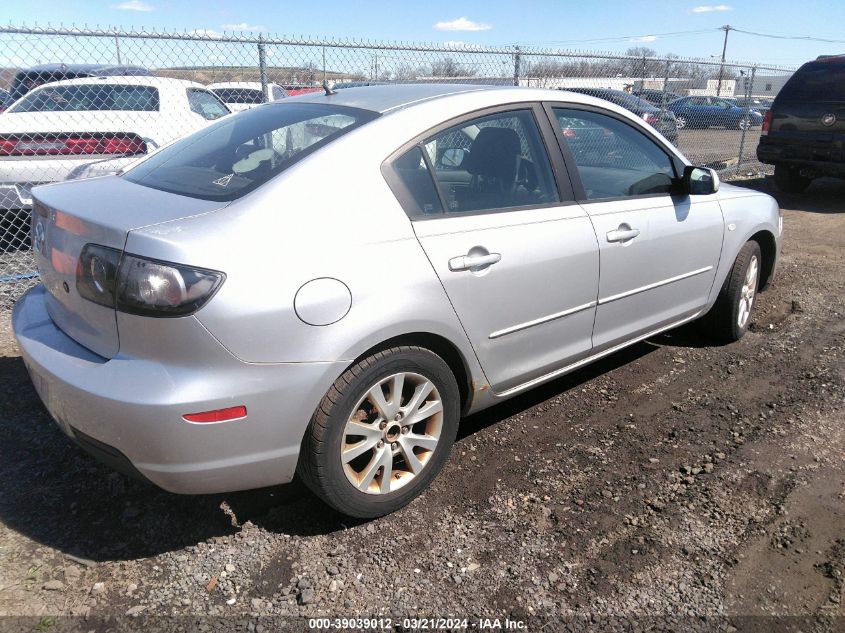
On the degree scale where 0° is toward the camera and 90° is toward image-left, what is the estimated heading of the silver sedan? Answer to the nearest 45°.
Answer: approximately 225°

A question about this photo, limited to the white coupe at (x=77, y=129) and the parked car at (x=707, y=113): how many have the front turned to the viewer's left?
0

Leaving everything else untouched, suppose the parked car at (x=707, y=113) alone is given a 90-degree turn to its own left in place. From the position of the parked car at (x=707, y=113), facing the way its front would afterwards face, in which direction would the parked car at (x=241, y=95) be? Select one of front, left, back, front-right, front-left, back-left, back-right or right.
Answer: back-left

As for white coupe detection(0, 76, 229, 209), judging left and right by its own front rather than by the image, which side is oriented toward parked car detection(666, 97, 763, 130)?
front

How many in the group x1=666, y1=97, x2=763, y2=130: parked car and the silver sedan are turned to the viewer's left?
0

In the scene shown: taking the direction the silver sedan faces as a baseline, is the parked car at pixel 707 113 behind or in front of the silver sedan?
in front

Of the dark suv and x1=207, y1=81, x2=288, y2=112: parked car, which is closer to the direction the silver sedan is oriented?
the dark suv

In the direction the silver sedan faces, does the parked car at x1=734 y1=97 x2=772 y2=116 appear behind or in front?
in front

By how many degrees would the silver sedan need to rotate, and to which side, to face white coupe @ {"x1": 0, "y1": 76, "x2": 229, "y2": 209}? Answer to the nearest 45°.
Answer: approximately 90° to its left

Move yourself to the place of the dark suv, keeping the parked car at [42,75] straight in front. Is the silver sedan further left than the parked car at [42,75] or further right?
left

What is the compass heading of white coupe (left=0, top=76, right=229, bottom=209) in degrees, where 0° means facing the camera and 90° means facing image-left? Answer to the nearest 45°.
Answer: approximately 225°

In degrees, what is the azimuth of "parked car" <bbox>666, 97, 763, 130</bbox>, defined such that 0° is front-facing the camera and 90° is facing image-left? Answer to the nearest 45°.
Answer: approximately 270°

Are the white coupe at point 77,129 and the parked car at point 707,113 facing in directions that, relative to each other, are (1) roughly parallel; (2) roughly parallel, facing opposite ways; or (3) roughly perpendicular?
roughly perpendicular
